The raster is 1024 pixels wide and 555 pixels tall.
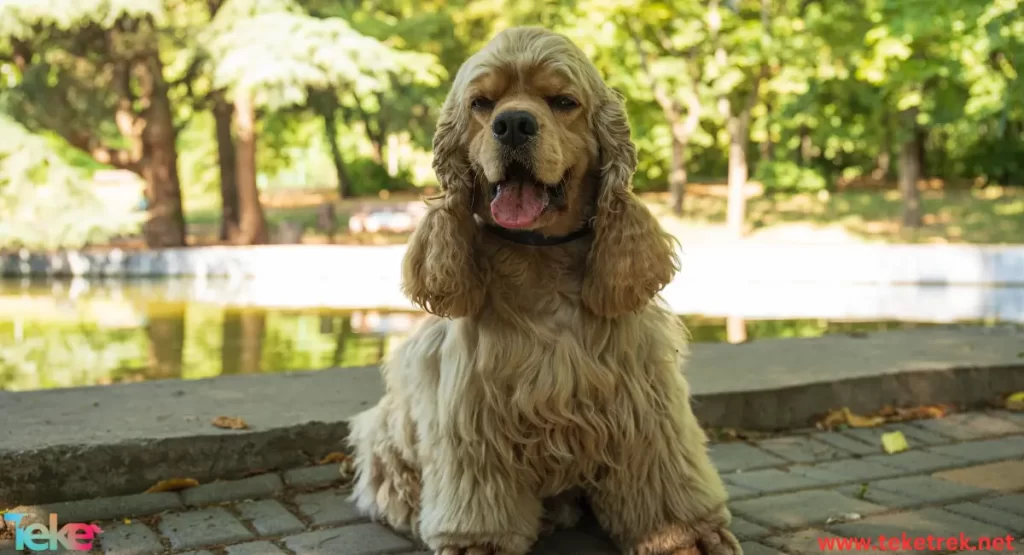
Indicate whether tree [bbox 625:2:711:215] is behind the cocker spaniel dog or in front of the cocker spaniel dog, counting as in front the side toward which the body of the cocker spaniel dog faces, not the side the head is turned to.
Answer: behind

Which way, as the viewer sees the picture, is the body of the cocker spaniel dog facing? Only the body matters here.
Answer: toward the camera

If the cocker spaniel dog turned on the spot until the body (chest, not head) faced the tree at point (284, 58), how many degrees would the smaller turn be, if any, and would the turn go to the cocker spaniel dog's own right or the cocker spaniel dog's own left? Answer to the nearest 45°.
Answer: approximately 180°

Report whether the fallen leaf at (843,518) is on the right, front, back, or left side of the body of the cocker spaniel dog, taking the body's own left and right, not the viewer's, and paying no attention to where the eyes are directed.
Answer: left

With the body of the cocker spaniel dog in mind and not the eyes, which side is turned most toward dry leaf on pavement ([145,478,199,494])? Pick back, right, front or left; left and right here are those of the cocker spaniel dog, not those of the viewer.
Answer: right

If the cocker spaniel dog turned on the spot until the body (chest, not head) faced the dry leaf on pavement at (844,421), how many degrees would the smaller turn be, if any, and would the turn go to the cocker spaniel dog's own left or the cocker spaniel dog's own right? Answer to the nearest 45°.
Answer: approximately 135° to the cocker spaniel dog's own left

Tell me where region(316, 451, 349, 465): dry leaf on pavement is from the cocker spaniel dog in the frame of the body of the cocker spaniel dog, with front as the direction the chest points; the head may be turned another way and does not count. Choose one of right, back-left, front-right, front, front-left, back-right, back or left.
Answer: back-right

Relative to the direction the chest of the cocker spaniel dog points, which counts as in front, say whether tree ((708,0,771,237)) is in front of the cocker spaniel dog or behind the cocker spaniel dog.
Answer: behind

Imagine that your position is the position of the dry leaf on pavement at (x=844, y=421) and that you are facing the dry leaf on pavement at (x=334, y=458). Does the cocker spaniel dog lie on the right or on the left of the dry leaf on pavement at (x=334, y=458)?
left

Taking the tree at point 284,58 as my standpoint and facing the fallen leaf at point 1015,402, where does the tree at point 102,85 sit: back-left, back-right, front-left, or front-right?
back-right

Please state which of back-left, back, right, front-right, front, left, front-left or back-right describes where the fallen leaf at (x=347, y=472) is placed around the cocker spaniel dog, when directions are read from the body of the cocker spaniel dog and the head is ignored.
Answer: back-right

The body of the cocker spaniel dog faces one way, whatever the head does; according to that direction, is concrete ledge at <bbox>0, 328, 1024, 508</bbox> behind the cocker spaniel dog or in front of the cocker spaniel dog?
behind

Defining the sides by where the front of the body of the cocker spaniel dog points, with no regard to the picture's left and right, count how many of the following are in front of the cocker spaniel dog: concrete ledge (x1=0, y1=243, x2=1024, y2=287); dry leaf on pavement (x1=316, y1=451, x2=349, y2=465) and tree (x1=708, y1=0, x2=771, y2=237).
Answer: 0

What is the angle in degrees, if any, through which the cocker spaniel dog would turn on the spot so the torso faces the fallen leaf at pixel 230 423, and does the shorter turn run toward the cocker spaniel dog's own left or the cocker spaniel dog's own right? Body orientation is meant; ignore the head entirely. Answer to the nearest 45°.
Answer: approximately 135° to the cocker spaniel dog's own right
